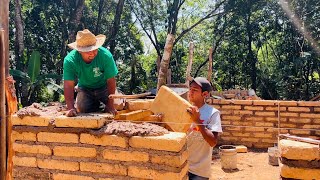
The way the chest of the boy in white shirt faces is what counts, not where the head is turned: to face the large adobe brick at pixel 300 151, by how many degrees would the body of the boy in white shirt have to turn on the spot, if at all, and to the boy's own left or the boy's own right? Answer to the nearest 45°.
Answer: approximately 90° to the boy's own left

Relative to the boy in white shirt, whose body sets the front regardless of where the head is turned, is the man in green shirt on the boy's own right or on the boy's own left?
on the boy's own right

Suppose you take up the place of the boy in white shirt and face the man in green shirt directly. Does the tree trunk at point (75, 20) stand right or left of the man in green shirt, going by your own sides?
right

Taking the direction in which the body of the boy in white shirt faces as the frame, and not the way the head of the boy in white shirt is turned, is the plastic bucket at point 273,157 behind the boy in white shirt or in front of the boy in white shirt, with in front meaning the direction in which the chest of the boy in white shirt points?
behind

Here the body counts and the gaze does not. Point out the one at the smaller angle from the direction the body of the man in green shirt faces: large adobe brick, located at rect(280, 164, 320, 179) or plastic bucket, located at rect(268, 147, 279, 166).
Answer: the large adobe brick

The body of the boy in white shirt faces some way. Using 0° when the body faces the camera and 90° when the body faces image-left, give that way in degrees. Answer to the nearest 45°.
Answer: approximately 45°

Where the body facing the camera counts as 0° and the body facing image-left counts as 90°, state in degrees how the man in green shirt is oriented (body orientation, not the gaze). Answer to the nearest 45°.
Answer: approximately 0°

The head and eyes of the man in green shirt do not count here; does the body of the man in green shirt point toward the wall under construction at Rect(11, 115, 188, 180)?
yes

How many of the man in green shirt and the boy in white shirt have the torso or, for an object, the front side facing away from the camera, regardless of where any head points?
0

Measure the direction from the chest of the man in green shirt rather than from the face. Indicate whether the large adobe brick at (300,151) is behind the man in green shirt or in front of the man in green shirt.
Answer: in front

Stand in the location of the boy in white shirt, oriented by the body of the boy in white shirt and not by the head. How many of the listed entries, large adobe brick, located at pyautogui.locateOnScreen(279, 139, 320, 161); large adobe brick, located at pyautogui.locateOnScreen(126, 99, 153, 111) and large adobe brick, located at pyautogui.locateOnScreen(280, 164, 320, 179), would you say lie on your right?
1

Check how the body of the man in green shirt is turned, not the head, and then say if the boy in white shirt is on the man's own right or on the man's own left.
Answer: on the man's own left
